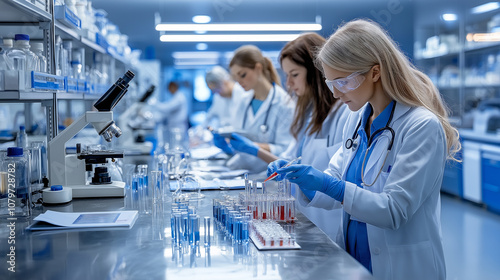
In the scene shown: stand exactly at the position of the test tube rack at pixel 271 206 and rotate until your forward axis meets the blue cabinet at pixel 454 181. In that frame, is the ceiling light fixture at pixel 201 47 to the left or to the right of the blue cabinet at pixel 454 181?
left

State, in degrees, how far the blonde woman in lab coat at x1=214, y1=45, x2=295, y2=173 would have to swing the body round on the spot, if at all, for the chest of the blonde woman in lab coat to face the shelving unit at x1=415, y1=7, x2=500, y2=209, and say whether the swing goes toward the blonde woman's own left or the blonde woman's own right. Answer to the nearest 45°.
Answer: approximately 180°

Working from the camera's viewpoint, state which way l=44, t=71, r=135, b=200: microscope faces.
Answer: facing to the right of the viewer

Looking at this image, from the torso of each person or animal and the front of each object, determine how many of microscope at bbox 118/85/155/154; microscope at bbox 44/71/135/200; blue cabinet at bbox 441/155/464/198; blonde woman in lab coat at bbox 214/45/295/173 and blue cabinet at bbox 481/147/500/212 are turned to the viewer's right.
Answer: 2

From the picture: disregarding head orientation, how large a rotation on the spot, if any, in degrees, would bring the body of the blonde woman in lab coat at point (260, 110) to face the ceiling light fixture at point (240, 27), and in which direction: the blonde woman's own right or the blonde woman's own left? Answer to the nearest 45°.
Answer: approximately 135° to the blonde woman's own right

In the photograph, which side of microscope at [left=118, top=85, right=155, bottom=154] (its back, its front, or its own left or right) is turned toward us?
right

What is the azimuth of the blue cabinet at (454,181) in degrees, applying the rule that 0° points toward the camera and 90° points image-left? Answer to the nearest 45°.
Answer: approximately 45°

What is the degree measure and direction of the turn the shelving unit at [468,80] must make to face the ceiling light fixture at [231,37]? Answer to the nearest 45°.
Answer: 0° — it already faces it

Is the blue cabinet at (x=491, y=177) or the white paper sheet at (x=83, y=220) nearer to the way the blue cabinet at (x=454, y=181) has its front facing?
the white paper sheet

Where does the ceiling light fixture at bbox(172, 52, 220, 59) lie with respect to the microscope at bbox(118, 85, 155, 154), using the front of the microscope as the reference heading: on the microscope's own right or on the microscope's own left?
on the microscope's own left
